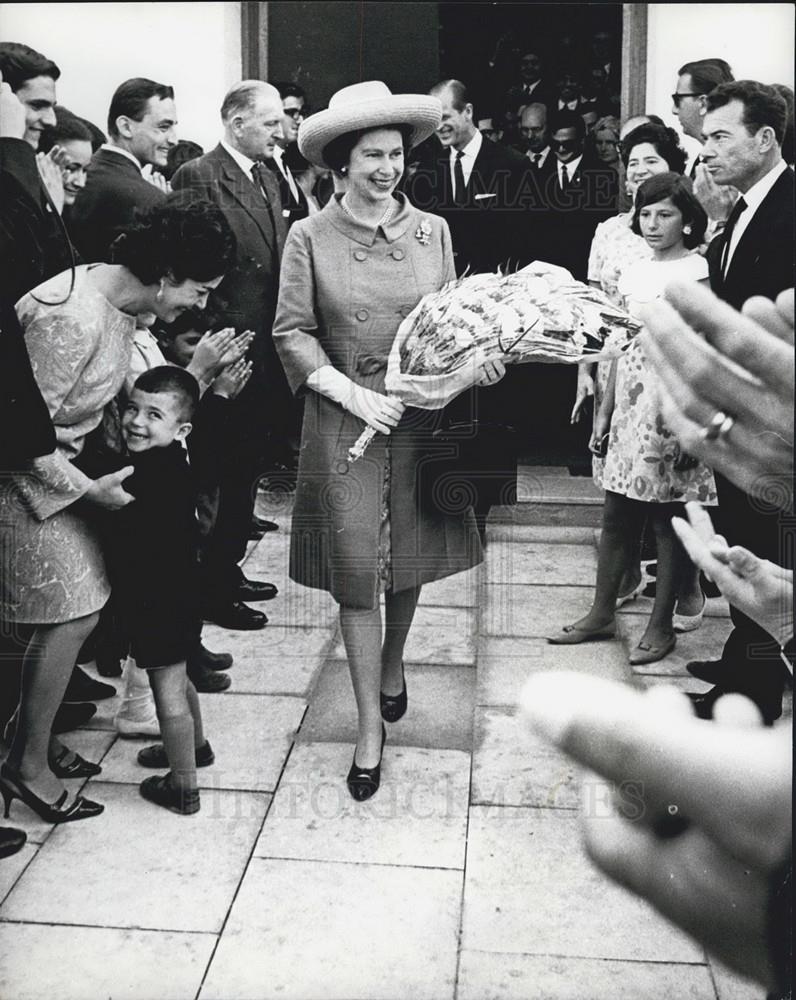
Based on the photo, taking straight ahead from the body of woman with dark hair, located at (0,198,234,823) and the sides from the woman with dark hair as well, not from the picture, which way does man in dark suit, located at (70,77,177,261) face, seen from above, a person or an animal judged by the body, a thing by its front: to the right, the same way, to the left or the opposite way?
the same way

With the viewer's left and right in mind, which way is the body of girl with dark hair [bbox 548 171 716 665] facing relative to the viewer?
facing the viewer and to the left of the viewer

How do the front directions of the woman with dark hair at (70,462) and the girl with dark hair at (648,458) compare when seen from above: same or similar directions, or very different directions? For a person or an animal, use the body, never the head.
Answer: very different directions

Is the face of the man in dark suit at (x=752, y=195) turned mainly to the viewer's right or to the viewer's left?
to the viewer's left

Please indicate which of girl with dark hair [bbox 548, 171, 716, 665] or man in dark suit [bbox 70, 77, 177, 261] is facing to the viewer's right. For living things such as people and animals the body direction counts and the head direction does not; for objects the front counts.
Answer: the man in dark suit

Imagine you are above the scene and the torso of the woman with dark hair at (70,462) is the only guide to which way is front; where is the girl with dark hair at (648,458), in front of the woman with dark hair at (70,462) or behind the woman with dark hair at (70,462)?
in front

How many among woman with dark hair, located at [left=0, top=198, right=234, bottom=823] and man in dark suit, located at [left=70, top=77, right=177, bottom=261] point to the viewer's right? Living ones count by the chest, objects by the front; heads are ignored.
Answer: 2

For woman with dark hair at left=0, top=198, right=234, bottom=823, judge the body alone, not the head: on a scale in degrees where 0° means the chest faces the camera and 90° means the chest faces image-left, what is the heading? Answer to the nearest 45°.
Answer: approximately 270°

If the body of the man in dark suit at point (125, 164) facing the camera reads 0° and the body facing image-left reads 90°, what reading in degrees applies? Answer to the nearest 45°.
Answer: approximately 270°

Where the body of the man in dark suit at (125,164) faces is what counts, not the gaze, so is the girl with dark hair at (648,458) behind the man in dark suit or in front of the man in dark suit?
in front
